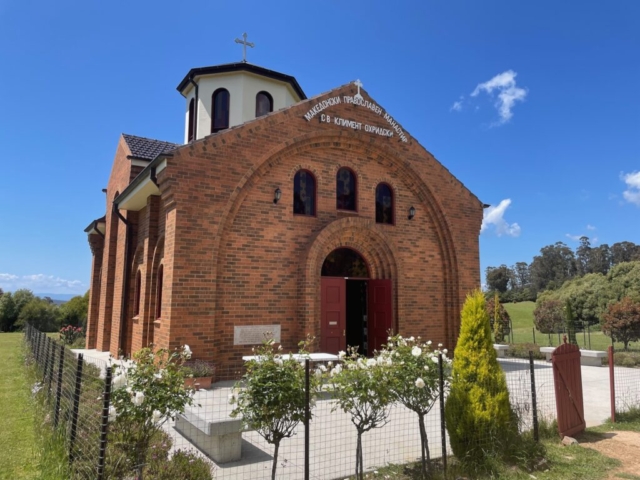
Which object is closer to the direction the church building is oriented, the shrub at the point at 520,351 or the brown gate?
the brown gate

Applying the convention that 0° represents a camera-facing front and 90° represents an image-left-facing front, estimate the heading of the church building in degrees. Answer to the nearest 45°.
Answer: approximately 315°

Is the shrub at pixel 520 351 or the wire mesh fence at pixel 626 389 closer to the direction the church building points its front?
the wire mesh fence

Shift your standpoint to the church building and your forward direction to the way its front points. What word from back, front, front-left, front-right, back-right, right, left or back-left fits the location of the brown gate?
front

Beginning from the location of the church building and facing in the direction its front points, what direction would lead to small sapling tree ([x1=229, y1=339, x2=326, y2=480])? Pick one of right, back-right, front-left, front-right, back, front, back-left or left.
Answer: front-right

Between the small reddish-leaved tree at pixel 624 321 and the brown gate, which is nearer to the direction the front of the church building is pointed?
the brown gate

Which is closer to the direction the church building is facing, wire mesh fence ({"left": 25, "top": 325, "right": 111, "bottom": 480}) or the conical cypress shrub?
the conical cypress shrub

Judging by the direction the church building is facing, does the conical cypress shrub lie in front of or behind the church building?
in front

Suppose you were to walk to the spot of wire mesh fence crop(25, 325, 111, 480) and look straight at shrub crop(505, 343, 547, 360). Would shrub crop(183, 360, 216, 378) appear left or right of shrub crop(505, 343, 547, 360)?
left

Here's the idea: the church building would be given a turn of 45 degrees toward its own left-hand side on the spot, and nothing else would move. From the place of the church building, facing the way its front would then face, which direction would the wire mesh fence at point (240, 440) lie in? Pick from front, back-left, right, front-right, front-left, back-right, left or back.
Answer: right

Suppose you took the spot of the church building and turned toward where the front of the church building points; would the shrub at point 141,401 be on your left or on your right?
on your right
